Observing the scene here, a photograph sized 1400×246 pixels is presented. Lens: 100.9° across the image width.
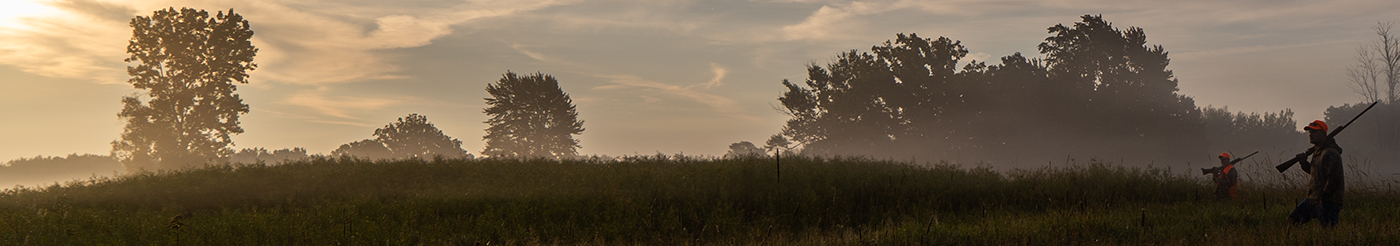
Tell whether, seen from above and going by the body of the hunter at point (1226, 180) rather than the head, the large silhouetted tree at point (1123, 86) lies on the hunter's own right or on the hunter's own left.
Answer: on the hunter's own right

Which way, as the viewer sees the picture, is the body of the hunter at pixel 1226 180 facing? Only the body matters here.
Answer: to the viewer's left

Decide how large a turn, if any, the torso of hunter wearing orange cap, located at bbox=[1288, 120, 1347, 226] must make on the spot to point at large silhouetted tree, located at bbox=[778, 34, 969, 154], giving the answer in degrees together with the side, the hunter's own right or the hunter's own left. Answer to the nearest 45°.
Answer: approximately 45° to the hunter's own right

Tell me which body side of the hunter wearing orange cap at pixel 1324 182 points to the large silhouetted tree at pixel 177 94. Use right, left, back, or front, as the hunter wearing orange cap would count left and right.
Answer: front

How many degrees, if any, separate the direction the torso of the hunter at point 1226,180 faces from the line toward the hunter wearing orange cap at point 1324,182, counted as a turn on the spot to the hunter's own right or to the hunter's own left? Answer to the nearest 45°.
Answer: approximately 90° to the hunter's own left

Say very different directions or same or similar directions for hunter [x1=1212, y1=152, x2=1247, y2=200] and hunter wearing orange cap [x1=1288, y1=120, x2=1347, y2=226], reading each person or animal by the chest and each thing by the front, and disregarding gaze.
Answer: same or similar directions

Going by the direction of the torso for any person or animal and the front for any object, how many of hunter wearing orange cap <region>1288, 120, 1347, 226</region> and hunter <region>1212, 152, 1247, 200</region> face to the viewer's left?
2

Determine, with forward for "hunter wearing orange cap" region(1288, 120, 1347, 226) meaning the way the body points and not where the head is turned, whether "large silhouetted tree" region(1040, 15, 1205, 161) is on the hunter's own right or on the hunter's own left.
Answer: on the hunter's own right

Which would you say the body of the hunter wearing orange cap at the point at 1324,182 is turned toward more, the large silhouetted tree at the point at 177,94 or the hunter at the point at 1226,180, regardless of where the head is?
the large silhouetted tree

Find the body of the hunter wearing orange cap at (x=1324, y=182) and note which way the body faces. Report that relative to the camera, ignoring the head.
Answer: to the viewer's left
